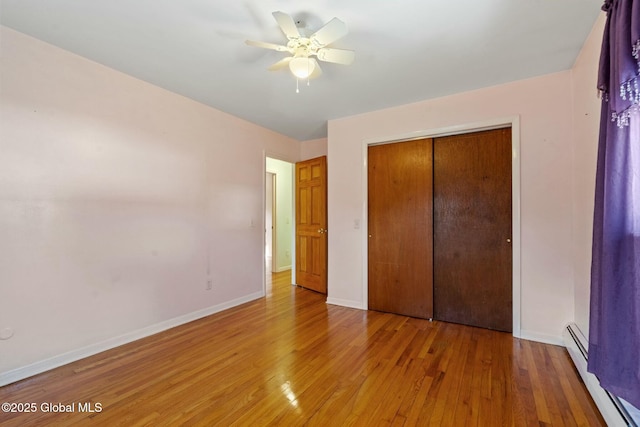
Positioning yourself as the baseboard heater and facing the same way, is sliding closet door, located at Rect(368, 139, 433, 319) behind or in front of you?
in front

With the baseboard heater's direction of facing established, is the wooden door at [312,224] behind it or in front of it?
in front

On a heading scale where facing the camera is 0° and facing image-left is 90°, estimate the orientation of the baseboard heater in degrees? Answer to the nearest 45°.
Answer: approximately 90°

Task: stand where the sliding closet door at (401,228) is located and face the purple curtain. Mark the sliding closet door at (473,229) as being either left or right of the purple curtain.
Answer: left

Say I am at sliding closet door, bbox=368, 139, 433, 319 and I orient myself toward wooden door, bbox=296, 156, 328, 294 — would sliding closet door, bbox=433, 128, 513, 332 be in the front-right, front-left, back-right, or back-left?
back-right

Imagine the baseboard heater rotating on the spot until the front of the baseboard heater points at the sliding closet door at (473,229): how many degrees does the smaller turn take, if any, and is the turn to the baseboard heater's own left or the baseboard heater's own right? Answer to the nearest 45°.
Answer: approximately 45° to the baseboard heater's own right
